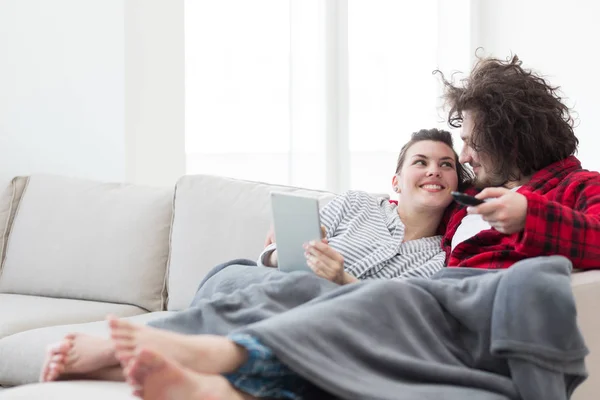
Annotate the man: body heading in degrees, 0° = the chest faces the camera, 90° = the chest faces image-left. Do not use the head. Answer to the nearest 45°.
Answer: approximately 90°

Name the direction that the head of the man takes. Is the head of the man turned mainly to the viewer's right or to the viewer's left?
to the viewer's left

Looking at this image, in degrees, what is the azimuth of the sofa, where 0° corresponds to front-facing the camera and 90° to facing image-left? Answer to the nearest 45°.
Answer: approximately 0°
